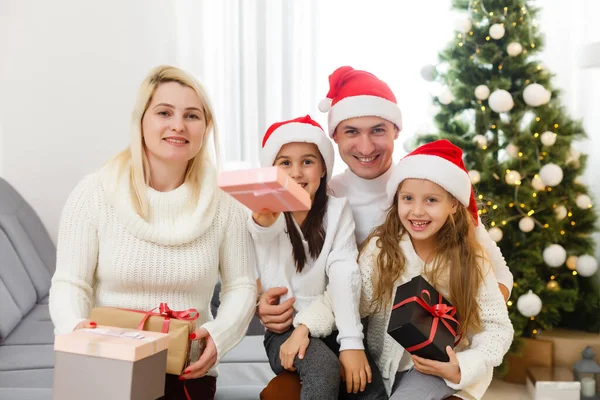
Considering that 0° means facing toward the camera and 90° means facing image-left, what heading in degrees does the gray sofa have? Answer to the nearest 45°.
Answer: approximately 315°

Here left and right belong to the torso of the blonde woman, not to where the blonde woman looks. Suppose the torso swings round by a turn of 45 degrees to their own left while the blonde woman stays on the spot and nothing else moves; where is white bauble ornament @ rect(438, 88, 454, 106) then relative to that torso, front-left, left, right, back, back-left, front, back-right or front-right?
left

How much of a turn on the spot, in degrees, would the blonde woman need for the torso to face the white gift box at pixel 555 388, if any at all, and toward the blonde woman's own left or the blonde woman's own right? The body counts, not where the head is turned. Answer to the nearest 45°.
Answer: approximately 135° to the blonde woman's own left

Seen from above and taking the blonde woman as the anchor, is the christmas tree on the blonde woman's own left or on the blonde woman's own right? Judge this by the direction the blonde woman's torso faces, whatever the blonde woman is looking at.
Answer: on the blonde woman's own left

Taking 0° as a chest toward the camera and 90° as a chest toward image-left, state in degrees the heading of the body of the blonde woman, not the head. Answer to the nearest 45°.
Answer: approximately 0°

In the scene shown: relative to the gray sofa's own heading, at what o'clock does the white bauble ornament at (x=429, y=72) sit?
The white bauble ornament is roughly at 8 o'clock from the gray sofa.
